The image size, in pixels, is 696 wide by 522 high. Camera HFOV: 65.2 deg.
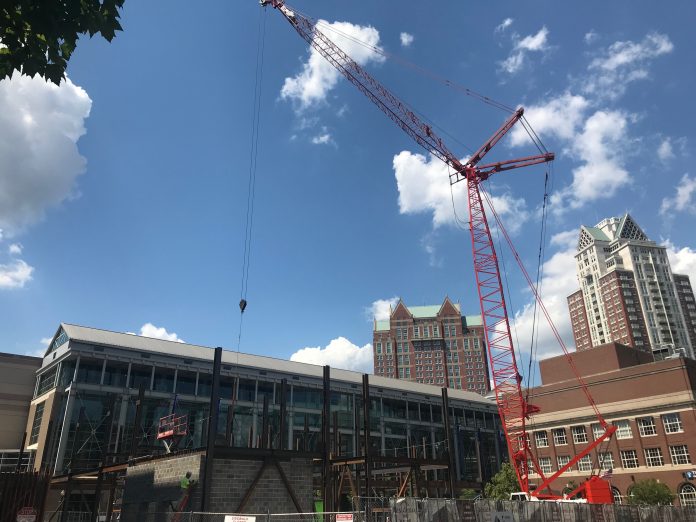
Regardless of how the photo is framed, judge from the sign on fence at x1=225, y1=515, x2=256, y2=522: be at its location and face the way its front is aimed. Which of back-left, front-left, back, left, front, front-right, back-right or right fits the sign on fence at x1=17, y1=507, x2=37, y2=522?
back-right

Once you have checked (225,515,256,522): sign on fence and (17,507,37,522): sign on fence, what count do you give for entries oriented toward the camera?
2

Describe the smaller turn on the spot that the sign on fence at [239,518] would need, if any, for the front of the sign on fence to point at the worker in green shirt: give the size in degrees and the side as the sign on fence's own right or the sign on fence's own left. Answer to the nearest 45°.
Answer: approximately 180°

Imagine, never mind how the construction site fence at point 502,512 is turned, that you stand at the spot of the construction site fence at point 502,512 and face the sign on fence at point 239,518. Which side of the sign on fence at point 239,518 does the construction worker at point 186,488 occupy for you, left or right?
right

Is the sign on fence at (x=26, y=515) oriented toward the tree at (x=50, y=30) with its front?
yes

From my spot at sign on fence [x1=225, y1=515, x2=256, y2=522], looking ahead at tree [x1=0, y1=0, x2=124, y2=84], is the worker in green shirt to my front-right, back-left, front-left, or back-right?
back-right

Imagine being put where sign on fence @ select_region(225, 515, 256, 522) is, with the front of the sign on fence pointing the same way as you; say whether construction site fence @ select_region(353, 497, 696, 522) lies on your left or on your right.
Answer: on your left

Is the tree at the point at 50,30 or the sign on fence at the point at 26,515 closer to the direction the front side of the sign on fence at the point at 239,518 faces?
the tree

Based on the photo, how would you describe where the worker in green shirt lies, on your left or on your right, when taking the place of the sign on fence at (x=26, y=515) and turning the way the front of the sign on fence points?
on your left

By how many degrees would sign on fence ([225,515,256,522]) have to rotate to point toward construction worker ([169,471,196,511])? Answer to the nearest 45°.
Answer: approximately 180°

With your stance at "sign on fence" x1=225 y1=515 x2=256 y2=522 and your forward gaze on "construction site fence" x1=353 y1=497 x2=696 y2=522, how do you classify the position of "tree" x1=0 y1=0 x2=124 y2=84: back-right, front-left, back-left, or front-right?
back-right

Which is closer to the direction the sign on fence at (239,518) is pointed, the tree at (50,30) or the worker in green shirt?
the tree

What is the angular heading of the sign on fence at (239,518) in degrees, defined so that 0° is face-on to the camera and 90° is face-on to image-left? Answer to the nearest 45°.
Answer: approximately 0°
